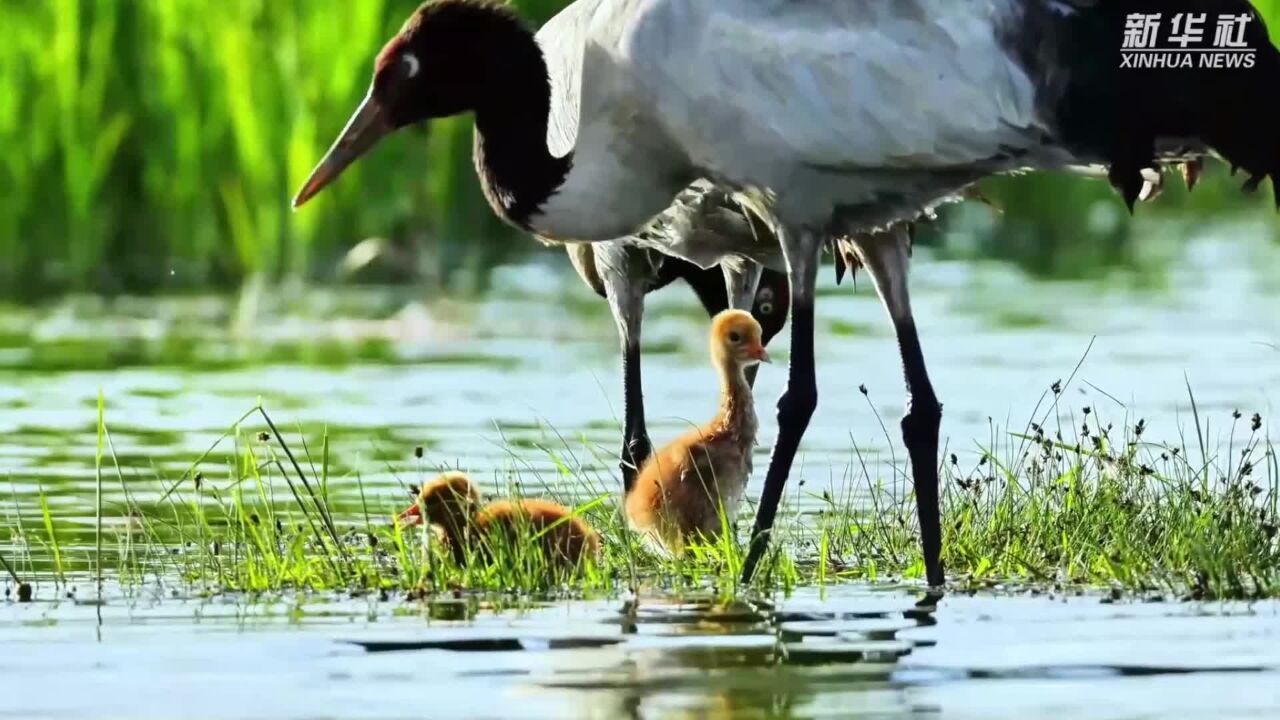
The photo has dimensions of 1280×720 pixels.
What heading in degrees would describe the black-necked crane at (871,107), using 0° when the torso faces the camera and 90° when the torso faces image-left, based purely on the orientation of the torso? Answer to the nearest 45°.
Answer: approximately 90°

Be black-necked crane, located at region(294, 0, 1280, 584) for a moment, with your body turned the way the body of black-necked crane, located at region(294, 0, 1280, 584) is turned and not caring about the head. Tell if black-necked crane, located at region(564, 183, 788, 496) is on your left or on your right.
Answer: on your right
